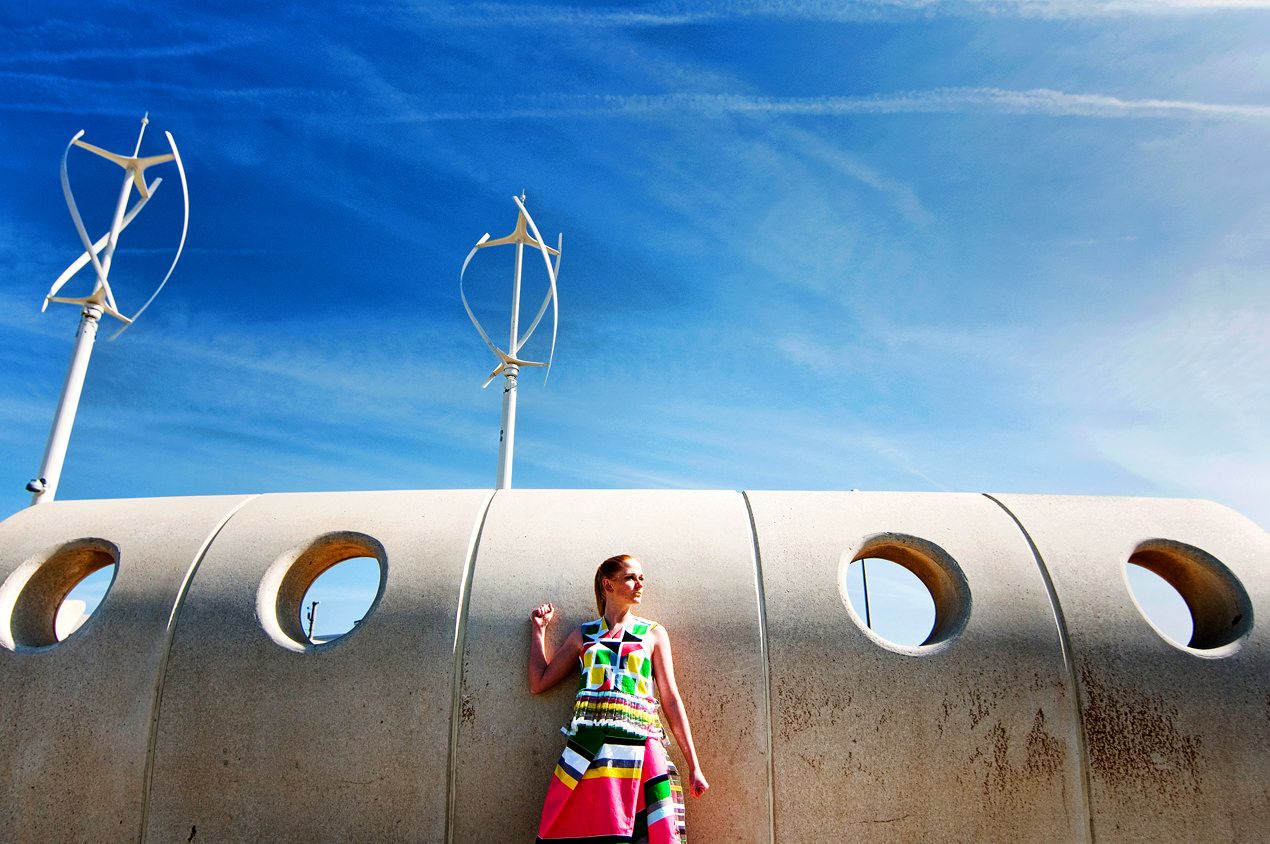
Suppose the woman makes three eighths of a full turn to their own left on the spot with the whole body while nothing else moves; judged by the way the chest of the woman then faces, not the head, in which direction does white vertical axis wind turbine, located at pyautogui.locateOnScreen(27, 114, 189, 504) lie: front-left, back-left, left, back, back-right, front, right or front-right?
left

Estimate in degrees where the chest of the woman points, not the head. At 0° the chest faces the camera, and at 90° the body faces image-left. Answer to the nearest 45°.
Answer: approximately 0°
